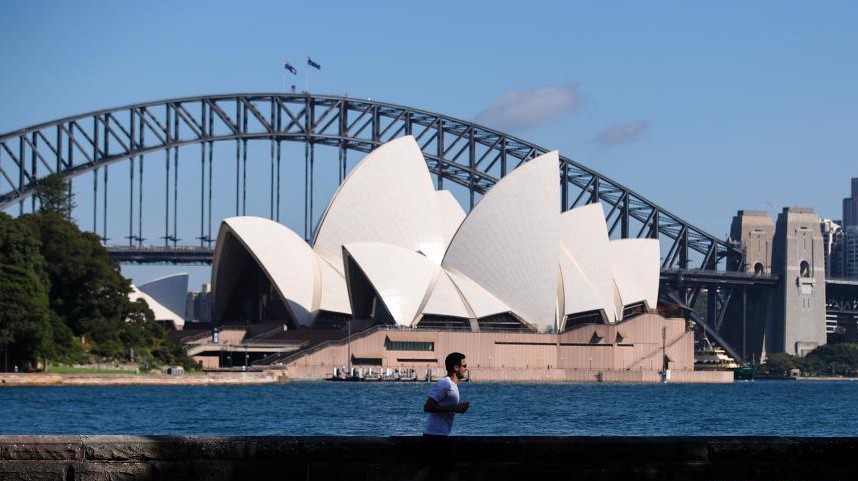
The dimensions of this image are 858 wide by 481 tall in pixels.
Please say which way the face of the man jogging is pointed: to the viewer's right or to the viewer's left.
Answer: to the viewer's right

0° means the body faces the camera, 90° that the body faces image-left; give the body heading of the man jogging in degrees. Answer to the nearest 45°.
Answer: approximately 270°
